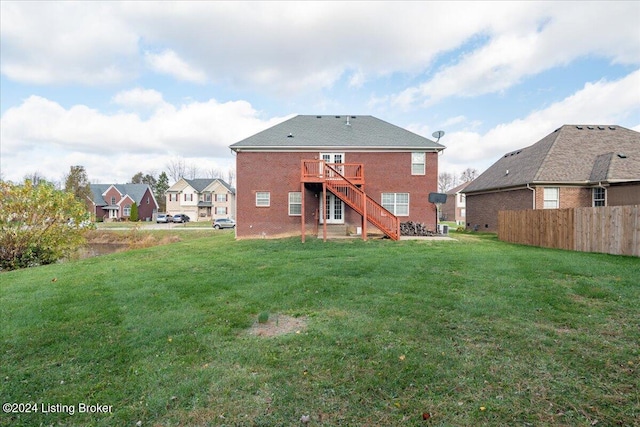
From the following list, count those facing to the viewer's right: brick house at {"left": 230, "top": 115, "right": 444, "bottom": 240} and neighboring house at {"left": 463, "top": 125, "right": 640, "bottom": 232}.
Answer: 0

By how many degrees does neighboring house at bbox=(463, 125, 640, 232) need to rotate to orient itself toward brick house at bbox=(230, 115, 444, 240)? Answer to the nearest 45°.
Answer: approximately 90° to its left

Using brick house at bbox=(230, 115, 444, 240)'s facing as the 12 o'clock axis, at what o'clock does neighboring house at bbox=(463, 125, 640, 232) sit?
The neighboring house is roughly at 3 o'clock from the brick house.

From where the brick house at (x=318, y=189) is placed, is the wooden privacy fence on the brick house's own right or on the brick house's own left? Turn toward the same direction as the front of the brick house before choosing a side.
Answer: on the brick house's own right

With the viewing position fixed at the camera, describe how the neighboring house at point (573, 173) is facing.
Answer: facing away from the viewer and to the left of the viewer

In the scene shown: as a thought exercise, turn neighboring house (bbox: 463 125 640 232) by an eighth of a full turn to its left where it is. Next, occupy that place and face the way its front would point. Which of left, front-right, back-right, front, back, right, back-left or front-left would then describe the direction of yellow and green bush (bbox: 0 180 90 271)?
front-left

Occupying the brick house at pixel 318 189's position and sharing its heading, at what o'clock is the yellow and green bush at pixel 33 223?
The yellow and green bush is roughly at 8 o'clock from the brick house.

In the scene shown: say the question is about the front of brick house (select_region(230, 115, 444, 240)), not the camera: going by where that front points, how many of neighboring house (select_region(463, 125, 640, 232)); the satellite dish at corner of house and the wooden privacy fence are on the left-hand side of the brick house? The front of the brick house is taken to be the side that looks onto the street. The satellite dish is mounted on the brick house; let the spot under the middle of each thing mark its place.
0

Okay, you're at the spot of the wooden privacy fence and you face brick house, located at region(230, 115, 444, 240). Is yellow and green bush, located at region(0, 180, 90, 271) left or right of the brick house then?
left

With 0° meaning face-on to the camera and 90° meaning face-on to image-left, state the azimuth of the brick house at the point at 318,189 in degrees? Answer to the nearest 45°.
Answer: approximately 180°

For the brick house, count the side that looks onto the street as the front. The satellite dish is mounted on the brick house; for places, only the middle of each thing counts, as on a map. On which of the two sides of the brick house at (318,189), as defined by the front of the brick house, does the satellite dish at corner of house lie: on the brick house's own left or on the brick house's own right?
on the brick house's own right

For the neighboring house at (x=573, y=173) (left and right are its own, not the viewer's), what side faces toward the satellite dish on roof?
left

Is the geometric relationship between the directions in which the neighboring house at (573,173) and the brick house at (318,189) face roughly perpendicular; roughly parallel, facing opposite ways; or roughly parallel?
roughly parallel

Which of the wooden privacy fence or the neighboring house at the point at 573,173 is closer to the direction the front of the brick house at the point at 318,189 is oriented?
the neighboring house
